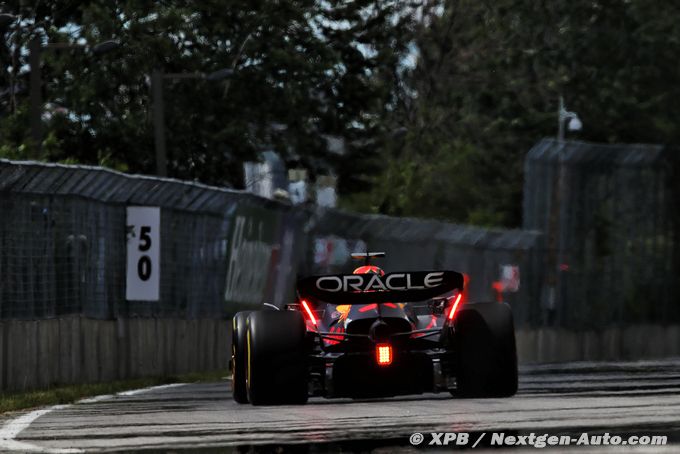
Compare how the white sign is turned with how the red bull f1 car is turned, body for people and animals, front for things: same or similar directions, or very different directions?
very different directions

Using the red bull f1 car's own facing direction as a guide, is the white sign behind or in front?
in front

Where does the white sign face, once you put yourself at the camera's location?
facing the viewer

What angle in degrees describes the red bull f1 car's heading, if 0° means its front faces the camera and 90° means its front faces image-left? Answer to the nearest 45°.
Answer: approximately 180°

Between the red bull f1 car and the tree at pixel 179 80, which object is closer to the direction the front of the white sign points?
the red bull f1 car

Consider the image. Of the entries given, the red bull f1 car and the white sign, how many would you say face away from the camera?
1

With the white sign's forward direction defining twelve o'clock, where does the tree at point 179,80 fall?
The tree is roughly at 6 o'clock from the white sign.

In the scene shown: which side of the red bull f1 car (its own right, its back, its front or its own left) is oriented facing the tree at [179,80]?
front
